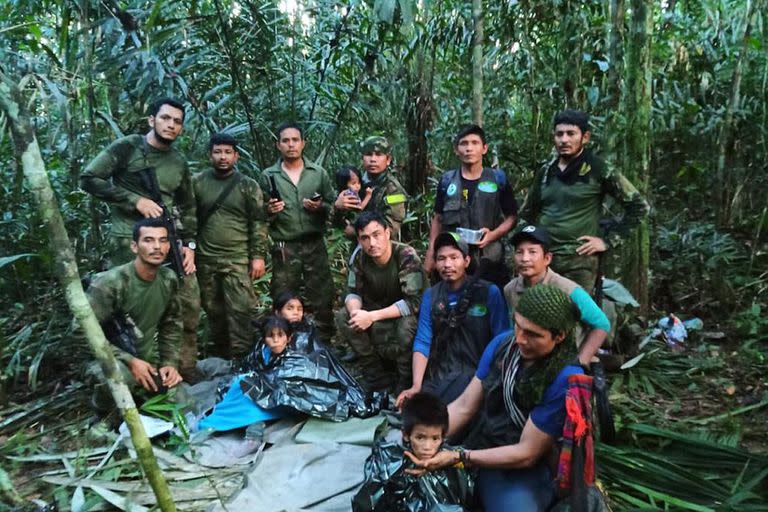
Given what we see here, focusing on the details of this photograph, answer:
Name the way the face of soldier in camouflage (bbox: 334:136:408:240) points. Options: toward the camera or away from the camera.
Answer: toward the camera

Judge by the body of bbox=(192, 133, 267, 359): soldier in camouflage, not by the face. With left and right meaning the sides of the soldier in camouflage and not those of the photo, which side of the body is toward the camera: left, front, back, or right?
front

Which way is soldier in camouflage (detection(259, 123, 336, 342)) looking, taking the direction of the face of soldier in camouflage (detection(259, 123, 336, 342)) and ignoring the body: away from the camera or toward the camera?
toward the camera

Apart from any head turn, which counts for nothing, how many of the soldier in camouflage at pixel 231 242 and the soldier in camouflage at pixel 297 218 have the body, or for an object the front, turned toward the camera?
2

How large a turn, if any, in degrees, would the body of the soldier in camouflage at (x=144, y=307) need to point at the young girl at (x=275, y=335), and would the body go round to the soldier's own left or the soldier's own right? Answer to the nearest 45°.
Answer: approximately 45° to the soldier's own left

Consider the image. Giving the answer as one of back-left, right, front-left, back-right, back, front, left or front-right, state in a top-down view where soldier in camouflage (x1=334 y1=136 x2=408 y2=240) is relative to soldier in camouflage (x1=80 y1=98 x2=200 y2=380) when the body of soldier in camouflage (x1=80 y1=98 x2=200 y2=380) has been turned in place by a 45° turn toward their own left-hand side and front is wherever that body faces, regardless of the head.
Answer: front

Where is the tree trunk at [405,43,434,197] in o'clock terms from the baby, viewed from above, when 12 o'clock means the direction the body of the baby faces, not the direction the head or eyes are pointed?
The tree trunk is roughly at 8 o'clock from the baby.

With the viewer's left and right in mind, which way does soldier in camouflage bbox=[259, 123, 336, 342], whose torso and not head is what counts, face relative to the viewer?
facing the viewer

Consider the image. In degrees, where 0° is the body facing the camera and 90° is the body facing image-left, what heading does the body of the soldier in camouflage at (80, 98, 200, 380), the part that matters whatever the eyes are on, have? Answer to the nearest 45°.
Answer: approximately 315°

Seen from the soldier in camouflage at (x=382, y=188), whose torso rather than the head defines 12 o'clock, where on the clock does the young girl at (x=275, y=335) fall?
The young girl is roughly at 12 o'clock from the soldier in camouflage.

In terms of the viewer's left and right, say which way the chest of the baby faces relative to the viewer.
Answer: facing the viewer and to the right of the viewer

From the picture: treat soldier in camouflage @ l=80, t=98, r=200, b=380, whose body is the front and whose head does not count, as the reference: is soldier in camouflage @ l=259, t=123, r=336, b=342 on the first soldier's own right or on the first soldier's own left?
on the first soldier's own left

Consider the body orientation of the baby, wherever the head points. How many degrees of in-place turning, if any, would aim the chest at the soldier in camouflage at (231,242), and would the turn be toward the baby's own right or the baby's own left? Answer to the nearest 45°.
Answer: approximately 135° to the baby's own right

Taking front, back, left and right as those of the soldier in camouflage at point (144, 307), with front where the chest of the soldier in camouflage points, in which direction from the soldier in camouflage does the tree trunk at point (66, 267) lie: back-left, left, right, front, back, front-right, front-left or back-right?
front-right
